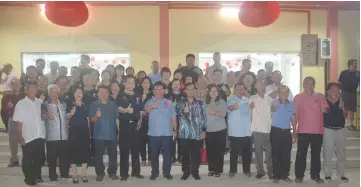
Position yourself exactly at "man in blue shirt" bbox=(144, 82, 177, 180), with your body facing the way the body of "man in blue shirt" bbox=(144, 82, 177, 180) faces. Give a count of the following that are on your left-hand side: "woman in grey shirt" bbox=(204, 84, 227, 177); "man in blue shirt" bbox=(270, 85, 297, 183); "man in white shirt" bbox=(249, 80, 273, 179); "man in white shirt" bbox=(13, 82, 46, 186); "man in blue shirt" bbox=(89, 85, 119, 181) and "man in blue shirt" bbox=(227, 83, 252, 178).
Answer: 4

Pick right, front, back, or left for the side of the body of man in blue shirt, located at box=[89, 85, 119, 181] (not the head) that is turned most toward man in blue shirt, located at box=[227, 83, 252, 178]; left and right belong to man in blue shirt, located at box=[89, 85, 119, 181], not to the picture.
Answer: left

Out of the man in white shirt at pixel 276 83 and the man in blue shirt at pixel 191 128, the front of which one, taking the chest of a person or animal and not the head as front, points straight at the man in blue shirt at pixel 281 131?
the man in white shirt

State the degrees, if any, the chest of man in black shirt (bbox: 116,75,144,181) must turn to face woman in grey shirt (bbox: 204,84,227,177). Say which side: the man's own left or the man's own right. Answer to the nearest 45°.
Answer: approximately 90° to the man's own left

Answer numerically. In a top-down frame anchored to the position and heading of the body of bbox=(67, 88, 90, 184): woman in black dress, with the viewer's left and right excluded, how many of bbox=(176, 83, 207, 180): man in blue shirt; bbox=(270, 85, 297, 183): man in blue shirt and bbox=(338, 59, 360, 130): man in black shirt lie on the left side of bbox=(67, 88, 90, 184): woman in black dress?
3

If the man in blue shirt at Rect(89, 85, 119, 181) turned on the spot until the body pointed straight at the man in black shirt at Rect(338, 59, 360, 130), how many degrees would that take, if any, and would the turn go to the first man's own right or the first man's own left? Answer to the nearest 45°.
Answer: approximately 90° to the first man's own left

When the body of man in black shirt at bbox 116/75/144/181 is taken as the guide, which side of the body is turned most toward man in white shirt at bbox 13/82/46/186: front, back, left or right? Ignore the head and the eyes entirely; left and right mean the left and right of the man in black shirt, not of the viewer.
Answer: right

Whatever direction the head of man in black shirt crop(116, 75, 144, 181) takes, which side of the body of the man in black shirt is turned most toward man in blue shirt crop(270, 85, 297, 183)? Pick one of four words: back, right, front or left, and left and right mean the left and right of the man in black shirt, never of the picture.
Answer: left

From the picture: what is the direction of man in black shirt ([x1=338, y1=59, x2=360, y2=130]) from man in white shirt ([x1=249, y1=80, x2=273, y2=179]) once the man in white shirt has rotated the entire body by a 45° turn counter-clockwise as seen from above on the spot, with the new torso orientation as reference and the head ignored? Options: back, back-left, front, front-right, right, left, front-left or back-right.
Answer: left

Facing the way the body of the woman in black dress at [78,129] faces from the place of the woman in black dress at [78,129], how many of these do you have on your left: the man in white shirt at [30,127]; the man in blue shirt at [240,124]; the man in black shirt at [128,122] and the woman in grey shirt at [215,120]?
3
